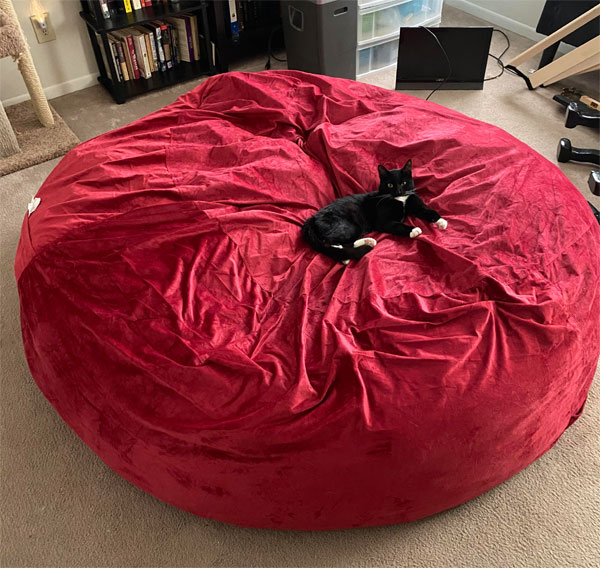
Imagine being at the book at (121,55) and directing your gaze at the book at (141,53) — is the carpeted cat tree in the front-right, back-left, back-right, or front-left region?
back-right

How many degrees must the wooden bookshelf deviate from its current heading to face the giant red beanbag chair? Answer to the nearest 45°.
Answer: approximately 45° to its right

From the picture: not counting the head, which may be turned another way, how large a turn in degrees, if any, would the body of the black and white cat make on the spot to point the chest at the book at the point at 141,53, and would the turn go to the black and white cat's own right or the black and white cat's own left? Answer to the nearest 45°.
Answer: approximately 135° to the black and white cat's own left

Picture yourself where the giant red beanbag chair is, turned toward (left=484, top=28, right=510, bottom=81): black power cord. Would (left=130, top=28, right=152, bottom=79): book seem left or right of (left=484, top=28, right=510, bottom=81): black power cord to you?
left

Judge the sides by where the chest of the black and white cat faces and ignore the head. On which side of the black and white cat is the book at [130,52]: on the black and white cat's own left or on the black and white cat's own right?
on the black and white cat's own left

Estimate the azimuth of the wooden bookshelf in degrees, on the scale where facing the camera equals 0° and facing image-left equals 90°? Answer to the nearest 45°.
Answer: approximately 315°

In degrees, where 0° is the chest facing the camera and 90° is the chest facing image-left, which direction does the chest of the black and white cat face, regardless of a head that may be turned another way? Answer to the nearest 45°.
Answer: approximately 270°

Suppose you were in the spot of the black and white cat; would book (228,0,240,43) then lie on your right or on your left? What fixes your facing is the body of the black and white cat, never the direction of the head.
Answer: on your left

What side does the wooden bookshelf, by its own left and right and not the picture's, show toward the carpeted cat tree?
right

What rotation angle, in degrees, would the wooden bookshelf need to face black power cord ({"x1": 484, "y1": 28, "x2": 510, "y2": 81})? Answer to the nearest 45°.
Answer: approximately 45° to its left
